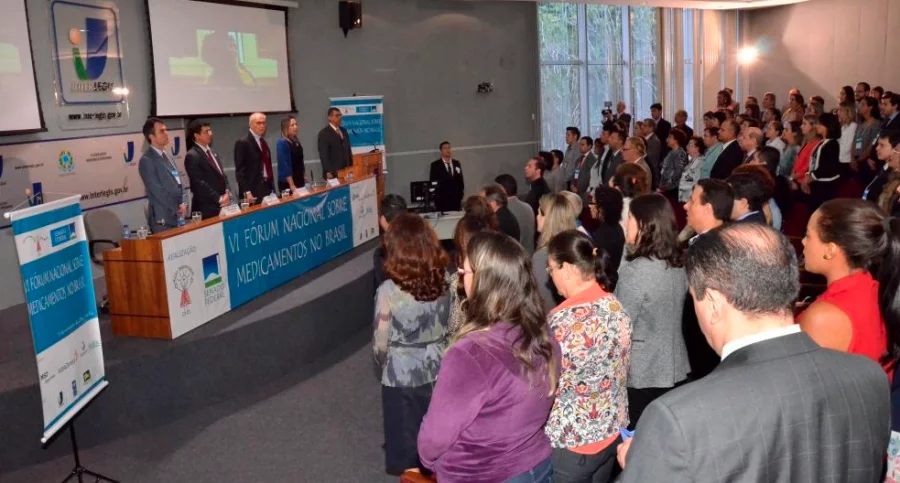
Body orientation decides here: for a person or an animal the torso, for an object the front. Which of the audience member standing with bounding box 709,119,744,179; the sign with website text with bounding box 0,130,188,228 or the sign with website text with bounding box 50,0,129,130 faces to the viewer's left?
the audience member standing

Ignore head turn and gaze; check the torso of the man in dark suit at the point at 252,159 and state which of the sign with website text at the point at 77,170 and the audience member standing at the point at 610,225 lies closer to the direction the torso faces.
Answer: the audience member standing

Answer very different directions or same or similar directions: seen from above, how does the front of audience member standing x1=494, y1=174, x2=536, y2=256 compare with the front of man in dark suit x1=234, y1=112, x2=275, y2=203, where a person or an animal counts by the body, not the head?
very different directions

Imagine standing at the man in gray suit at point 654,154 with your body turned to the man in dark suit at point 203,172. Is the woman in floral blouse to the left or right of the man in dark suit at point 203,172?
left

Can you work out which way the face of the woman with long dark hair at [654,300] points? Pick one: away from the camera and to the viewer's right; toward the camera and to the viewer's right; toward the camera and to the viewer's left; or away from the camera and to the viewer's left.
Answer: away from the camera and to the viewer's left

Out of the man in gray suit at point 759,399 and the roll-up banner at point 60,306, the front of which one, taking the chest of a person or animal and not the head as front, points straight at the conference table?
the man in gray suit

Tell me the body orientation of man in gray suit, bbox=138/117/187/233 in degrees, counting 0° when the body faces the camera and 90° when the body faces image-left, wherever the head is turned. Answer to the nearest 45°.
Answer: approximately 315°

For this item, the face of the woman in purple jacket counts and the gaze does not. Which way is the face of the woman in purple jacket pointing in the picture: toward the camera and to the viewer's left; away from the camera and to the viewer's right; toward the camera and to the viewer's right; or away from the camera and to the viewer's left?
away from the camera and to the viewer's left

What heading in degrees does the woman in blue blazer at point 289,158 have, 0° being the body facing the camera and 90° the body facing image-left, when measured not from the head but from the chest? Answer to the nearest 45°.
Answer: approximately 315°

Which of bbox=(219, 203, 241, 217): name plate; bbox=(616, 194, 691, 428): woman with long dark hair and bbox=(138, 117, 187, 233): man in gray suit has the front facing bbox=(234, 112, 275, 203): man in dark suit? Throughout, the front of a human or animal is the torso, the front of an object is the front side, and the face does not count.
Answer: the woman with long dark hair

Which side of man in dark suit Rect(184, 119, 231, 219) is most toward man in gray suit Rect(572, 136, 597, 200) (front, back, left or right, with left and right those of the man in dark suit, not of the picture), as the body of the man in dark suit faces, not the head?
left

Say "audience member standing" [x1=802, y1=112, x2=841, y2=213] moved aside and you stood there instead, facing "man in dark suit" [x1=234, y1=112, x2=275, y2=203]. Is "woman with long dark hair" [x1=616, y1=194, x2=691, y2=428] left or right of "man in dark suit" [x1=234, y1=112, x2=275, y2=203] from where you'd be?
left

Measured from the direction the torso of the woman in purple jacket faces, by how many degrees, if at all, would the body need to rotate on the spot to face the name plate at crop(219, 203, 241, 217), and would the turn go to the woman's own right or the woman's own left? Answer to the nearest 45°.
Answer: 0° — they already face it
